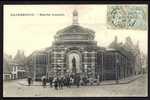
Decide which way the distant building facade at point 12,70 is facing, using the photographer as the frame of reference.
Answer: facing the viewer and to the right of the viewer
